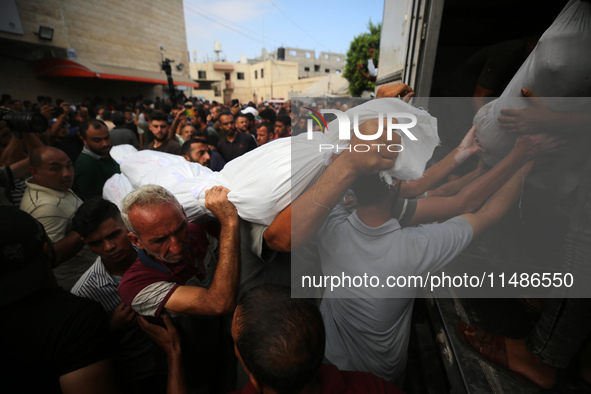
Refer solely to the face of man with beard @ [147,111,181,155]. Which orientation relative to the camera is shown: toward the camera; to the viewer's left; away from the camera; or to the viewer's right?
toward the camera

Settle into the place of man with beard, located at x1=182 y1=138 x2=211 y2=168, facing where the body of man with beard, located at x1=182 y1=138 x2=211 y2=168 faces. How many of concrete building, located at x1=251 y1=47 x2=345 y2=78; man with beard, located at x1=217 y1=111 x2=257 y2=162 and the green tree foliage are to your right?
0

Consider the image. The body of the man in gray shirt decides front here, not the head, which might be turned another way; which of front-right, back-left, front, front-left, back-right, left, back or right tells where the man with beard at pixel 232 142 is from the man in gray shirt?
front-left

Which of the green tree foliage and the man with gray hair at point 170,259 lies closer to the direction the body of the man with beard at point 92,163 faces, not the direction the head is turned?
the man with gray hair

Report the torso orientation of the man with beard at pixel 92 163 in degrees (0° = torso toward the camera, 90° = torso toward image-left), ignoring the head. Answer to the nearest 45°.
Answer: approximately 315°

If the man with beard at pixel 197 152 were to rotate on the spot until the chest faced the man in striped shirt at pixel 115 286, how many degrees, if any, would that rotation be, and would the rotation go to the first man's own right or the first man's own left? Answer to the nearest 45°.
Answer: approximately 45° to the first man's own right

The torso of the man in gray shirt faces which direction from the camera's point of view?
away from the camera

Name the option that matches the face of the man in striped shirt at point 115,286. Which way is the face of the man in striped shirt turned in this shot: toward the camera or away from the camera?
toward the camera

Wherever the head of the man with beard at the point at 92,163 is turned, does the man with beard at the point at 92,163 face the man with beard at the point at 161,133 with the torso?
no

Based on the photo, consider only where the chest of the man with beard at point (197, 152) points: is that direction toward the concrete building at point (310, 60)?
no

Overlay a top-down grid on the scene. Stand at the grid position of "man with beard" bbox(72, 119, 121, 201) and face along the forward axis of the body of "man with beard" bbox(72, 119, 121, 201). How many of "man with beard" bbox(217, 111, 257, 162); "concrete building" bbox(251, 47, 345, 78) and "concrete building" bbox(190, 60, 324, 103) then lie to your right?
0

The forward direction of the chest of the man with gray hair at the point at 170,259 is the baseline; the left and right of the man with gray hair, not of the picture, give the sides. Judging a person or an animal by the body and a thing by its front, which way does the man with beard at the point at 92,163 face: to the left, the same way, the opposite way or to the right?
the same way

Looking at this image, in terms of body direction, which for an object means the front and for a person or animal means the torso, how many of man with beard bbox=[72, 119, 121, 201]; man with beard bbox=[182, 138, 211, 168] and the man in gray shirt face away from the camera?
1

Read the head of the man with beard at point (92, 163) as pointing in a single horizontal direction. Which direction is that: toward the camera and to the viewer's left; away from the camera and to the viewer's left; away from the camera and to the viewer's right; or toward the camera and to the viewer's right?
toward the camera and to the viewer's right

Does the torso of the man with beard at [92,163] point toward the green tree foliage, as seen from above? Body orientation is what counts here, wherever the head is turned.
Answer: no

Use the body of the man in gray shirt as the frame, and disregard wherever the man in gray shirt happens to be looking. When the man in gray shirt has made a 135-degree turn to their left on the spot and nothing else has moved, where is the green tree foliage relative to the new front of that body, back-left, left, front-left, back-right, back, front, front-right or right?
back-right
